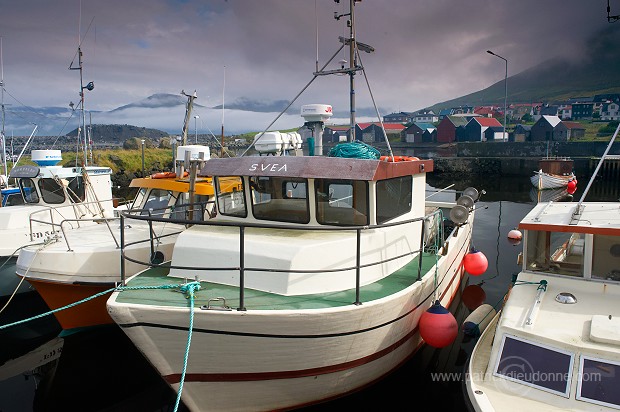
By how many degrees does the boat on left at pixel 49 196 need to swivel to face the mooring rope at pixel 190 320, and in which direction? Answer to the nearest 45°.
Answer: approximately 45° to its left

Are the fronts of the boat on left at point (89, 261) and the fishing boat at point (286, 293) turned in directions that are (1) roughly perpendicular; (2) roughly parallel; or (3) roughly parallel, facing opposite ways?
roughly parallel

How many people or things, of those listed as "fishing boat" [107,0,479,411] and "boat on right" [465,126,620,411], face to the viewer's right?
0

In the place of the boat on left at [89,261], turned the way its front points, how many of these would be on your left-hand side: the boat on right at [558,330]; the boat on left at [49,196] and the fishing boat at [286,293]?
2

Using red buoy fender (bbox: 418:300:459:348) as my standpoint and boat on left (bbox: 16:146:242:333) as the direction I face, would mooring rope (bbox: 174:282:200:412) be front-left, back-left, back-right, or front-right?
front-left

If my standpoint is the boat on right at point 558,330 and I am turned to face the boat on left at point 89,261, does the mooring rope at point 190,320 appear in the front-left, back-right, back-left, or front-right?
front-left

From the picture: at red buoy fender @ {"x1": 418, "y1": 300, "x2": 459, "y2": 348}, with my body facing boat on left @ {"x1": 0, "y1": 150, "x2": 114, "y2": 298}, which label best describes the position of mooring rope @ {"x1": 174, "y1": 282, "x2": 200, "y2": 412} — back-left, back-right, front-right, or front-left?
front-left

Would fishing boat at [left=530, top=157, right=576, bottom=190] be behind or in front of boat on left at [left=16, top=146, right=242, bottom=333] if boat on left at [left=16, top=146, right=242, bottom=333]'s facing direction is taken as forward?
behind

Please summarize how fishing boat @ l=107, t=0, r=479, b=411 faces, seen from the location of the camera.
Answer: facing the viewer and to the left of the viewer

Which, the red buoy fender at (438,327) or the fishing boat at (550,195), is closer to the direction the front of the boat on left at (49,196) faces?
the red buoy fender

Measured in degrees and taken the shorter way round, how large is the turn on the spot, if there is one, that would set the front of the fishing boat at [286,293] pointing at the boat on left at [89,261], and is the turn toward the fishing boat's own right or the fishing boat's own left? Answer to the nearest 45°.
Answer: approximately 90° to the fishing boat's own right

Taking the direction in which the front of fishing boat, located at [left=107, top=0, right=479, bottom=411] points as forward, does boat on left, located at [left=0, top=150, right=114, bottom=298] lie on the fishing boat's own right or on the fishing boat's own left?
on the fishing boat's own right
